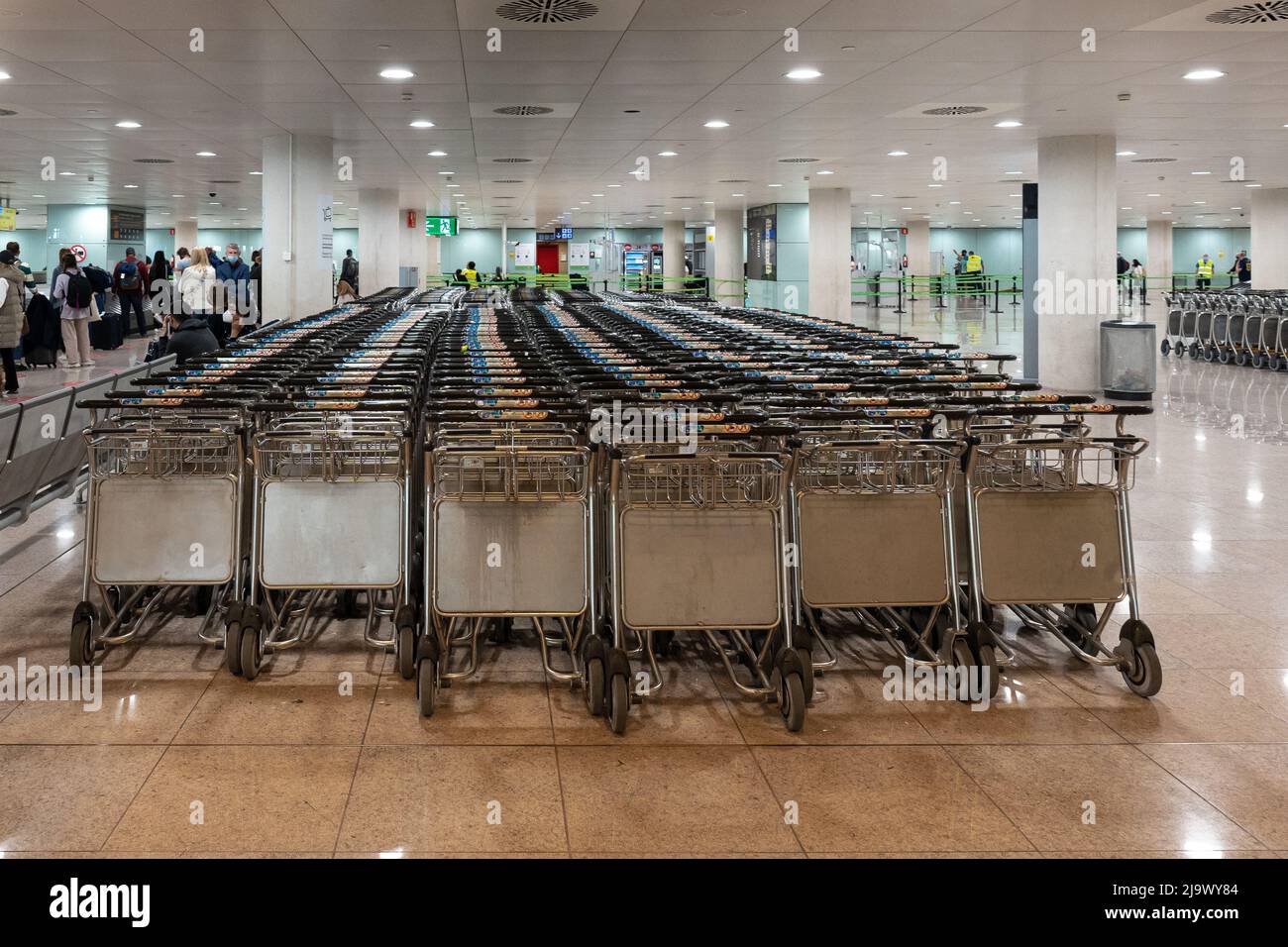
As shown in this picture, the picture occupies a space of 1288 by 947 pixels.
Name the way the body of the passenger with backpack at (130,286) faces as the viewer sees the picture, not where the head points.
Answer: away from the camera

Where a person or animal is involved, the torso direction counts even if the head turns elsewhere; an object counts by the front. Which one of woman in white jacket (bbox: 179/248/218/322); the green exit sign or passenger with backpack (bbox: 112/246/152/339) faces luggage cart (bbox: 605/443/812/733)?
the green exit sign

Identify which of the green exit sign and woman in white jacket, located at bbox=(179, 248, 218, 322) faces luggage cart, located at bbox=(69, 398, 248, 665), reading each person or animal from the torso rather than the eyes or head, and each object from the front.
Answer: the green exit sign

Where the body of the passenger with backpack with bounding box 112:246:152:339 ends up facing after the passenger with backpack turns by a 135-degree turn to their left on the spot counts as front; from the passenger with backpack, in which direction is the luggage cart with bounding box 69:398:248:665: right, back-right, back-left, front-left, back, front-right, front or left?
front-left

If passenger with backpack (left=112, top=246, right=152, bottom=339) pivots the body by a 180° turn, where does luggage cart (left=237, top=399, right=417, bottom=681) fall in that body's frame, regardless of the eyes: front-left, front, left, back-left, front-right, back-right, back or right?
front

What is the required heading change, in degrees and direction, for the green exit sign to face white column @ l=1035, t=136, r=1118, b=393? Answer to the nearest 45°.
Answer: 0° — it already faces it

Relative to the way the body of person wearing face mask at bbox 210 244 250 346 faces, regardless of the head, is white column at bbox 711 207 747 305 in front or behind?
behind

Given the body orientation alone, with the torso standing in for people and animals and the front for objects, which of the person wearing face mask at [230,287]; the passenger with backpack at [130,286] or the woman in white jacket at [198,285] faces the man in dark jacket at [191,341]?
the person wearing face mask

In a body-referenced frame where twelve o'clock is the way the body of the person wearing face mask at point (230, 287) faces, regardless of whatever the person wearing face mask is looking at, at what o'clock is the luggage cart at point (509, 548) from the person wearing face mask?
The luggage cart is roughly at 12 o'clock from the person wearing face mask.

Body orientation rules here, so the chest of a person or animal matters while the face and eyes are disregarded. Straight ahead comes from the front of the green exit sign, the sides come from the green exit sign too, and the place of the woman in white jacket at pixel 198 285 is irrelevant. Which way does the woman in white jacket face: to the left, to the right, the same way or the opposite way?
the opposite way

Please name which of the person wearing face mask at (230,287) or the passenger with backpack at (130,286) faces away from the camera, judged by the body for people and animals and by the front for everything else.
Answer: the passenger with backpack

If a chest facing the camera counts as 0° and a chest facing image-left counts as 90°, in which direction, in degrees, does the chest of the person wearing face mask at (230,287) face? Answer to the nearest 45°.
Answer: approximately 0°

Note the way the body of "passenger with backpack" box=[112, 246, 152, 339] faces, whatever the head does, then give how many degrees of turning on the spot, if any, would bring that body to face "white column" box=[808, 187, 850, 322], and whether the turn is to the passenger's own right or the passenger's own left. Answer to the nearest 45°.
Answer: approximately 90° to the passenger's own right
